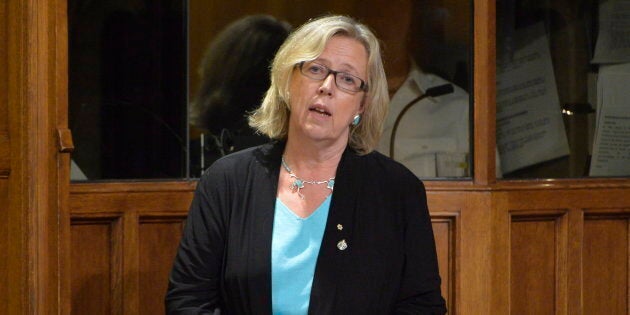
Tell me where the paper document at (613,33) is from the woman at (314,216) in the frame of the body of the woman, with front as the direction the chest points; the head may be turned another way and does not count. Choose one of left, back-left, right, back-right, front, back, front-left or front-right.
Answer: back-left

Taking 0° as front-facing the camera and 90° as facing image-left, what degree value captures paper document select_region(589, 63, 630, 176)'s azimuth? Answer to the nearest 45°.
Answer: approximately 0°

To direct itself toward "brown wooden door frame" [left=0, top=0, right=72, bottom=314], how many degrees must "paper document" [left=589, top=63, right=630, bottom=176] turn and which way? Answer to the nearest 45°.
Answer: approximately 45° to its right

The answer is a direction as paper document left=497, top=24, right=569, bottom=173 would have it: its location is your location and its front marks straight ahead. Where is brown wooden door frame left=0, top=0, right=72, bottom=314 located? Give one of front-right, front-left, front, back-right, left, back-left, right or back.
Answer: front-right

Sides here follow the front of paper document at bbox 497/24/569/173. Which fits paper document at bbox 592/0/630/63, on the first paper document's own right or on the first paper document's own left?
on the first paper document's own left

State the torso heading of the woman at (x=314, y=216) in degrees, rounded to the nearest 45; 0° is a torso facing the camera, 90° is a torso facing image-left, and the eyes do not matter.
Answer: approximately 0°
